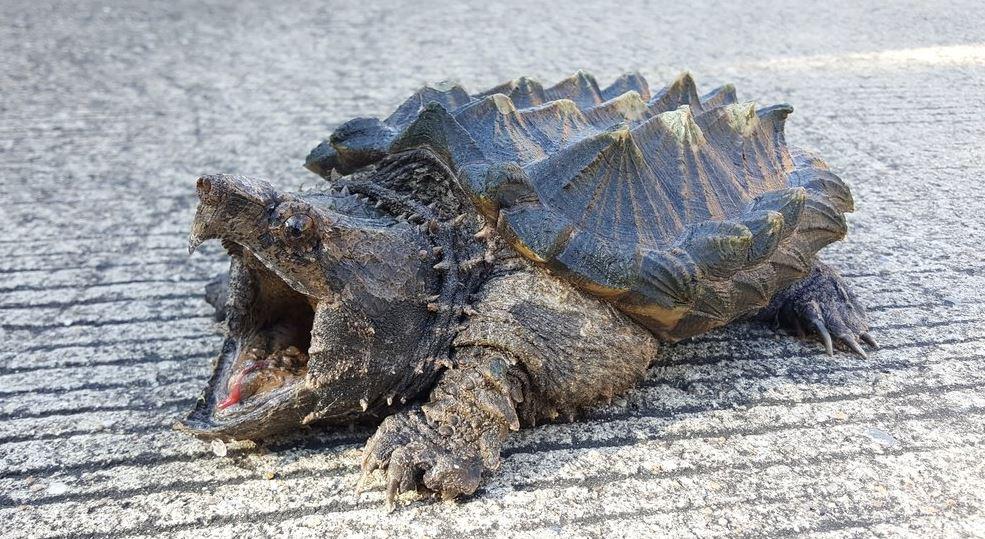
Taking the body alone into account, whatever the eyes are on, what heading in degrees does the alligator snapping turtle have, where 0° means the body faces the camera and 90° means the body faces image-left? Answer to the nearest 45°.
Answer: approximately 45°
